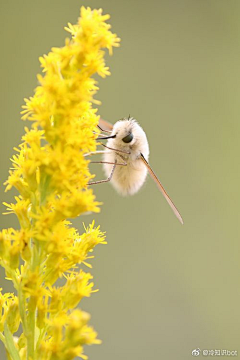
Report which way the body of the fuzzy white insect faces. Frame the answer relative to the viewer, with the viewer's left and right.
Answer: facing the viewer and to the left of the viewer
